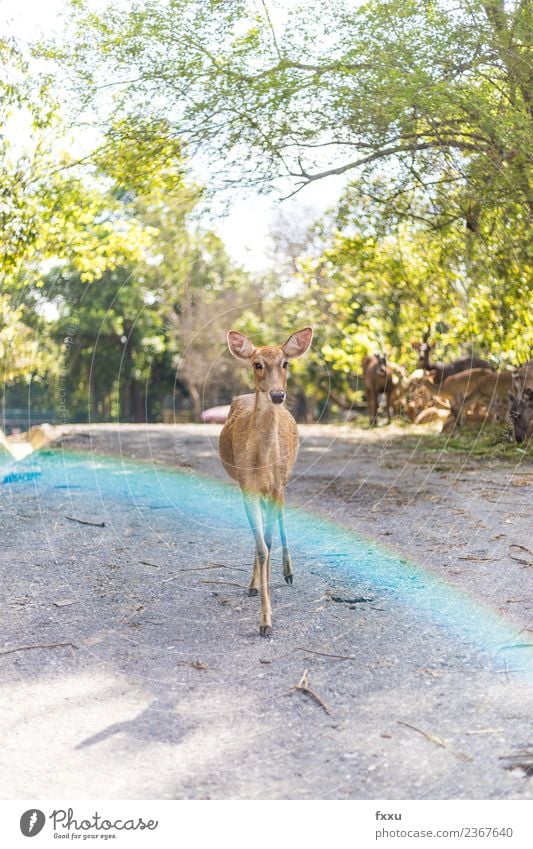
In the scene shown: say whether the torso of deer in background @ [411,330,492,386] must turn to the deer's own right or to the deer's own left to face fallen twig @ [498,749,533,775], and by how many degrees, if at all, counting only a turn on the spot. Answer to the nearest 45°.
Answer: approximately 90° to the deer's own left

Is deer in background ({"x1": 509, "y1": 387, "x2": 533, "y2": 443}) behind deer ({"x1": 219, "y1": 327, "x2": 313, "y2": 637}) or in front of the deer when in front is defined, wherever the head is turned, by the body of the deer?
behind

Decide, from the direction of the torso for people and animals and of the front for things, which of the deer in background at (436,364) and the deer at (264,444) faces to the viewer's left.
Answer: the deer in background

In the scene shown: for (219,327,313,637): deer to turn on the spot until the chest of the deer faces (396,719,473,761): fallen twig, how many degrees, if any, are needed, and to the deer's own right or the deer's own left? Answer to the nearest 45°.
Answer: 0° — it already faces it

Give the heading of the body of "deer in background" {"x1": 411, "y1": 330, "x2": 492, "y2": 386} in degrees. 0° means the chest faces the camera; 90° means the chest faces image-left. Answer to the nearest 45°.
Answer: approximately 90°

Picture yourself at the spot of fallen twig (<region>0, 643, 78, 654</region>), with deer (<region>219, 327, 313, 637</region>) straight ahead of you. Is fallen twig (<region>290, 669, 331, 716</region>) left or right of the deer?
right

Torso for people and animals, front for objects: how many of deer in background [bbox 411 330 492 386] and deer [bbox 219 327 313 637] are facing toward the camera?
1

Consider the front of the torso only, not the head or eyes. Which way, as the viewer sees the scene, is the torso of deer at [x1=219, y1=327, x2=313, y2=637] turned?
toward the camera
